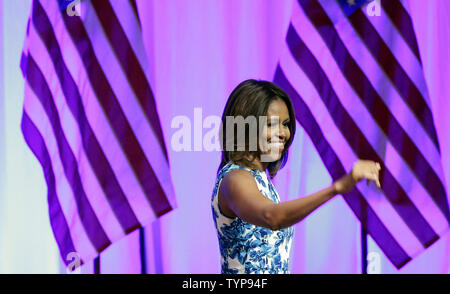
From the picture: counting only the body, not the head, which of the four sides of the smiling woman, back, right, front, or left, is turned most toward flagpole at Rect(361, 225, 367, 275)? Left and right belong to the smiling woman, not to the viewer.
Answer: left

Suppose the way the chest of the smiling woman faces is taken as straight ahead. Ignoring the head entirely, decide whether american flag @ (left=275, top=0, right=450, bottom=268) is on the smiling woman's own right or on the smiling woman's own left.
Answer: on the smiling woman's own left

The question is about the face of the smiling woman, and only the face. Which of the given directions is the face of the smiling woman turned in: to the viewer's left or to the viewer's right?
to the viewer's right
